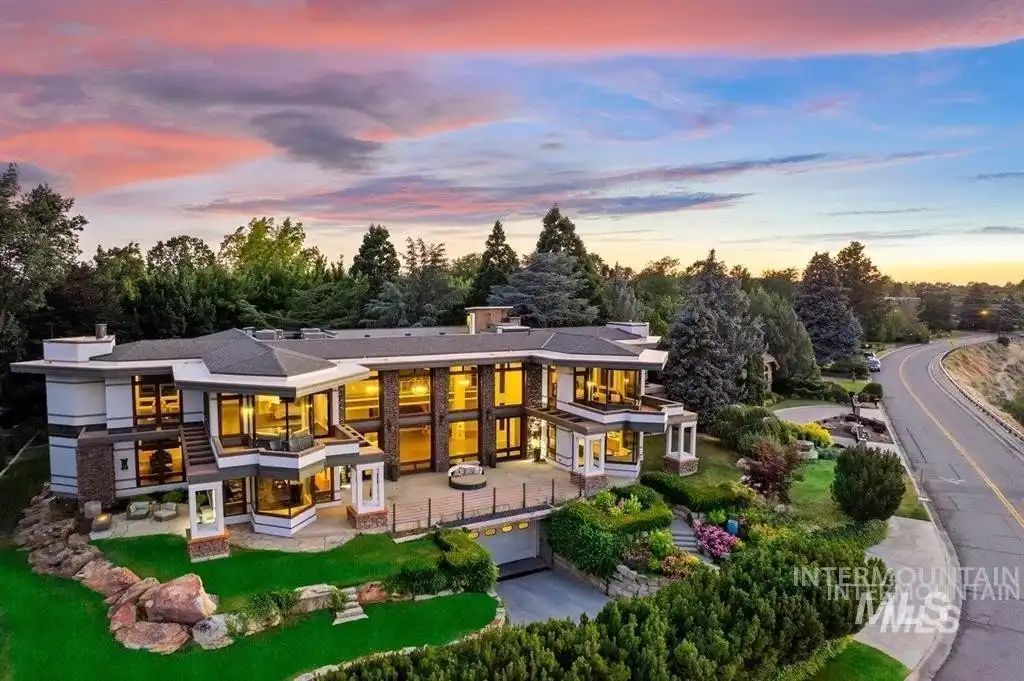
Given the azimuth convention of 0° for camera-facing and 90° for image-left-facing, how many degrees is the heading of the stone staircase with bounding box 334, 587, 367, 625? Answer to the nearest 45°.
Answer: approximately 0°

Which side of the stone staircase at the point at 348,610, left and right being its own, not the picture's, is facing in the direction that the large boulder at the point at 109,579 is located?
right

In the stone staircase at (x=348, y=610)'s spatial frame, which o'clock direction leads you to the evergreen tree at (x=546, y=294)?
The evergreen tree is roughly at 7 o'clock from the stone staircase.

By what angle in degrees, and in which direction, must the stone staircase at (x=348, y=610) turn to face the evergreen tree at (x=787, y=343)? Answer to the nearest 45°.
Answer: approximately 135° to its left

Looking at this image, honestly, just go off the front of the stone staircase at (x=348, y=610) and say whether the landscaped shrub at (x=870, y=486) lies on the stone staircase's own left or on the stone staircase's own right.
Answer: on the stone staircase's own left

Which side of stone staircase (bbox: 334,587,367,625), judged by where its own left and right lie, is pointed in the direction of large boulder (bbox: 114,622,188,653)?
right
